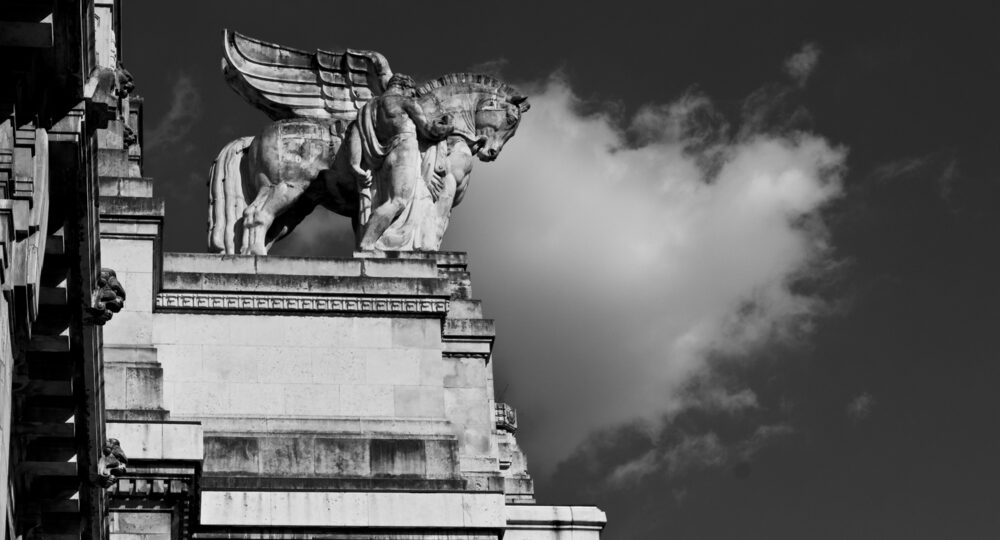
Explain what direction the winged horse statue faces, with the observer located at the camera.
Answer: facing to the right of the viewer
